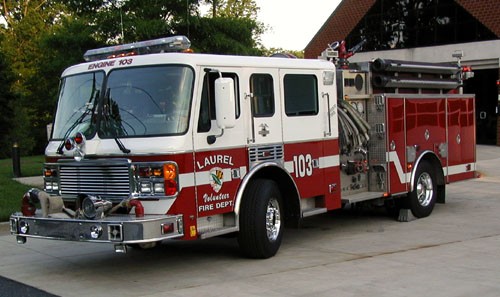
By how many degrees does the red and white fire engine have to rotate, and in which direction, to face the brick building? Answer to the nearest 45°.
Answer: approximately 180°

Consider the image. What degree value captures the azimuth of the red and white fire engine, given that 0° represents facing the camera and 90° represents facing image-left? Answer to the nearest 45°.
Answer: approximately 45°

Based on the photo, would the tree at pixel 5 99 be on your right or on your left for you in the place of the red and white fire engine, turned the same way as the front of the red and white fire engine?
on your right
